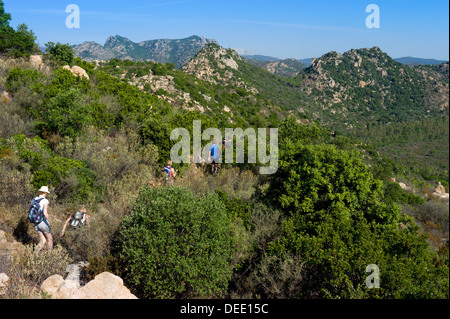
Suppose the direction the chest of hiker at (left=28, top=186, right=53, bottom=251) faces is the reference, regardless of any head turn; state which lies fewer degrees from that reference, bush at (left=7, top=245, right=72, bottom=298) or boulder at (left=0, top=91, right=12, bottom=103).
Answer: the boulder

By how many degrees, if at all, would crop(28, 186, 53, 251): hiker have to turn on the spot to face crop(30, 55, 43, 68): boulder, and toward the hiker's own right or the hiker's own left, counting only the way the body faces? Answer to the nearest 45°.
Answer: approximately 45° to the hiker's own left

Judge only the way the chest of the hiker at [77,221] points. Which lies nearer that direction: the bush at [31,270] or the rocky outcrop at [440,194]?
the rocky outcrop

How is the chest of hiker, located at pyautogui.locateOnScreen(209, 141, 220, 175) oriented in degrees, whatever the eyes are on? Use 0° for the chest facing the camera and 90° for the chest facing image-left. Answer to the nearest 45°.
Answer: approximately 180°

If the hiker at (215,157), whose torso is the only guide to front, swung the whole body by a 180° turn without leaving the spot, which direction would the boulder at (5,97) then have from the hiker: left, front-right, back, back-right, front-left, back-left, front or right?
right

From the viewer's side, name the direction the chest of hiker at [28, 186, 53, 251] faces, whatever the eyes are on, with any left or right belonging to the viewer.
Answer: facing away from the viewer and to the right of the viewer

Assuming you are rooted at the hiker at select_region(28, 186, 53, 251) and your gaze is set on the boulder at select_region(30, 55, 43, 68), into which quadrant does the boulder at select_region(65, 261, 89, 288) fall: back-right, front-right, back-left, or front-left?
back-right
